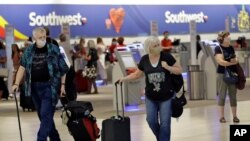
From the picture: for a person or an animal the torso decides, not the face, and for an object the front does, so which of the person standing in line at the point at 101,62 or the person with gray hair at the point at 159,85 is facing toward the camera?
the person with gray hair

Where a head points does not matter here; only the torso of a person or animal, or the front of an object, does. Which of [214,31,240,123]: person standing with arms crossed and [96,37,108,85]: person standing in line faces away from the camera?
[96,37,108,85]: person standing in line

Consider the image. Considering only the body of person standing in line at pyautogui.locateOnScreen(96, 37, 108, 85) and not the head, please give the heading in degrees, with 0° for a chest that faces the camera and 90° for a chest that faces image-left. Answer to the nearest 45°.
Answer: approximately 180°

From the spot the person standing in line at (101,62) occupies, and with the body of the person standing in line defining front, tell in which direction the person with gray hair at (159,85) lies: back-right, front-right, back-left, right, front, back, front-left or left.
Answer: back

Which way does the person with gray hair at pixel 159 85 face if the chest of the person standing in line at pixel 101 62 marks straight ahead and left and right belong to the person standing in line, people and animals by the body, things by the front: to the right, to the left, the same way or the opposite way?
the opposite way

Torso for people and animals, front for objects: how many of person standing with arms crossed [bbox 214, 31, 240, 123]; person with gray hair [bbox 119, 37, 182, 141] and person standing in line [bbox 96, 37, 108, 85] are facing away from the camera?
1

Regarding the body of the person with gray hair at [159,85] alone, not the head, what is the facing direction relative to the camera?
toward the camera

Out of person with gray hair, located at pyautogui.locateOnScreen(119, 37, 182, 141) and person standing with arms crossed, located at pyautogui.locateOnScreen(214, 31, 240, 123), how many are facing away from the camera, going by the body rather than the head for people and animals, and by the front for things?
0

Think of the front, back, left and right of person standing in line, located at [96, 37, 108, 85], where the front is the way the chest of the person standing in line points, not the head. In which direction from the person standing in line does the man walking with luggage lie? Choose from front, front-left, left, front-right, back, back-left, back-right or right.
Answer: back

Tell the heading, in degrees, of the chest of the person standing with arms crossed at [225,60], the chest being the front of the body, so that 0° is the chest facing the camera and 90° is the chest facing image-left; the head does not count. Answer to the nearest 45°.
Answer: approximately 315°

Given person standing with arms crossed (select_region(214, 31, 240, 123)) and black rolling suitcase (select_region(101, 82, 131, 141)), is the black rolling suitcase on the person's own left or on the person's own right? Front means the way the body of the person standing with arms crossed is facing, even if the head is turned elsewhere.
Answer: on the person's own right
